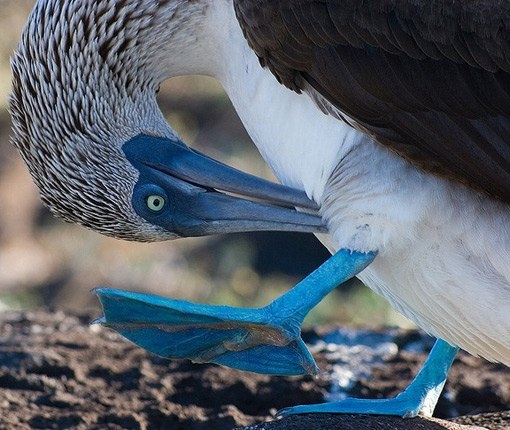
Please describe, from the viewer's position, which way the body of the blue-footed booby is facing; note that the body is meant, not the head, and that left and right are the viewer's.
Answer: facing to the left of the viewer
